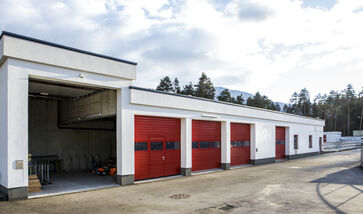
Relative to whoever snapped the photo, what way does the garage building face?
facing the viewer and to the right of the viewer
